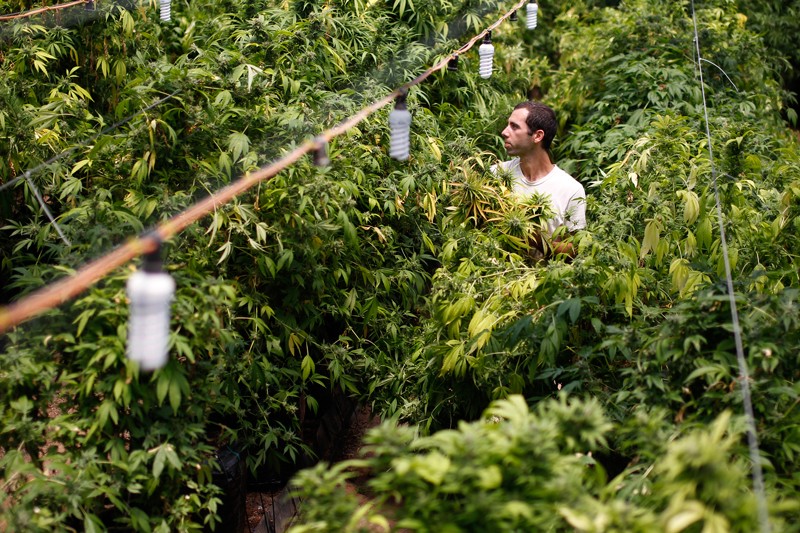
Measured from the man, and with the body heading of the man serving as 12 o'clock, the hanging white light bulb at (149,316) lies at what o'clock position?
The hanging white light bulb is roughly at 11 o'clock from the man.

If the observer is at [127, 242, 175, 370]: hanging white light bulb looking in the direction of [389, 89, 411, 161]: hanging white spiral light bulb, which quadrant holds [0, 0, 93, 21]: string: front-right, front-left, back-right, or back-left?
front-left

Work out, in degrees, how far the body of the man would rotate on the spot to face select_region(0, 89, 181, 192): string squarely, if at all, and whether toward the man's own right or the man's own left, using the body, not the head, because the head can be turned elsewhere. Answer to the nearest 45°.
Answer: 0° — they already face it

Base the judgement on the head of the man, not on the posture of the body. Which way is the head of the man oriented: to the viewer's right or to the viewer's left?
to the viewer's left

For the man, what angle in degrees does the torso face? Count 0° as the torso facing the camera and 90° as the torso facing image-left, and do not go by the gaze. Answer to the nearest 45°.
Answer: approximately 45°

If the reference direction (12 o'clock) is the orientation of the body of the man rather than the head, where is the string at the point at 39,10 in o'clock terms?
The string is roughly at 1 o'clock from the man.
